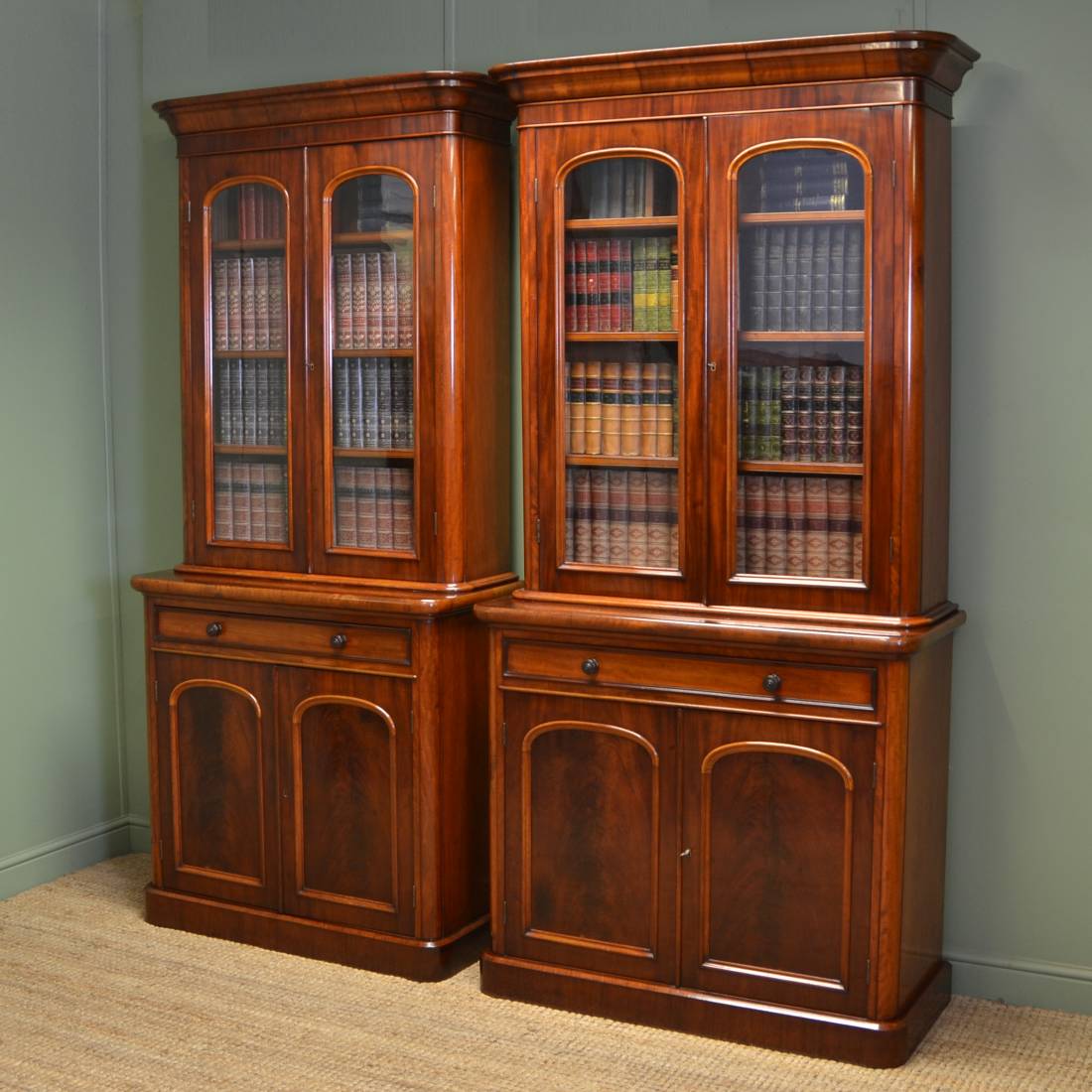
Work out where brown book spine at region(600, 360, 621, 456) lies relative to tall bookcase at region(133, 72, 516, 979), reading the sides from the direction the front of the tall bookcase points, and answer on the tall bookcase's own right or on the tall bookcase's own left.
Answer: on the tall bookcase's own left

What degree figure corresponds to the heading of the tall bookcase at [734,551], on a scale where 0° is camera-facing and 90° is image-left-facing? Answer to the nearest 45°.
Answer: approximately 45°

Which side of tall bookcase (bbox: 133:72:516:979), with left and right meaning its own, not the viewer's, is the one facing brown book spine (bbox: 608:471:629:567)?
left

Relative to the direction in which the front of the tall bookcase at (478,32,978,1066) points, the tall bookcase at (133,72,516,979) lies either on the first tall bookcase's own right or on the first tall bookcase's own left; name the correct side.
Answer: on the first tall bookcase's own right

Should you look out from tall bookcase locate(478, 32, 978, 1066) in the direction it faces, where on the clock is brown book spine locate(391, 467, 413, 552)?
The brown book spine is roughly at 2 o'clock from the tall bookcase.

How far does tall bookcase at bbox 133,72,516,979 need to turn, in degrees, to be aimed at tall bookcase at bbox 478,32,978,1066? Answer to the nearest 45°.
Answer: approximately 90° to its left

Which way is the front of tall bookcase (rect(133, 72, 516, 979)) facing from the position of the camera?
facing the viewer and to the left of the viewer

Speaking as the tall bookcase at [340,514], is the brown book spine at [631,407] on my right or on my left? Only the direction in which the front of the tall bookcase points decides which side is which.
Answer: on my left

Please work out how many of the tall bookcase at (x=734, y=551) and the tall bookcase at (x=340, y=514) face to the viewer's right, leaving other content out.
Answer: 0
